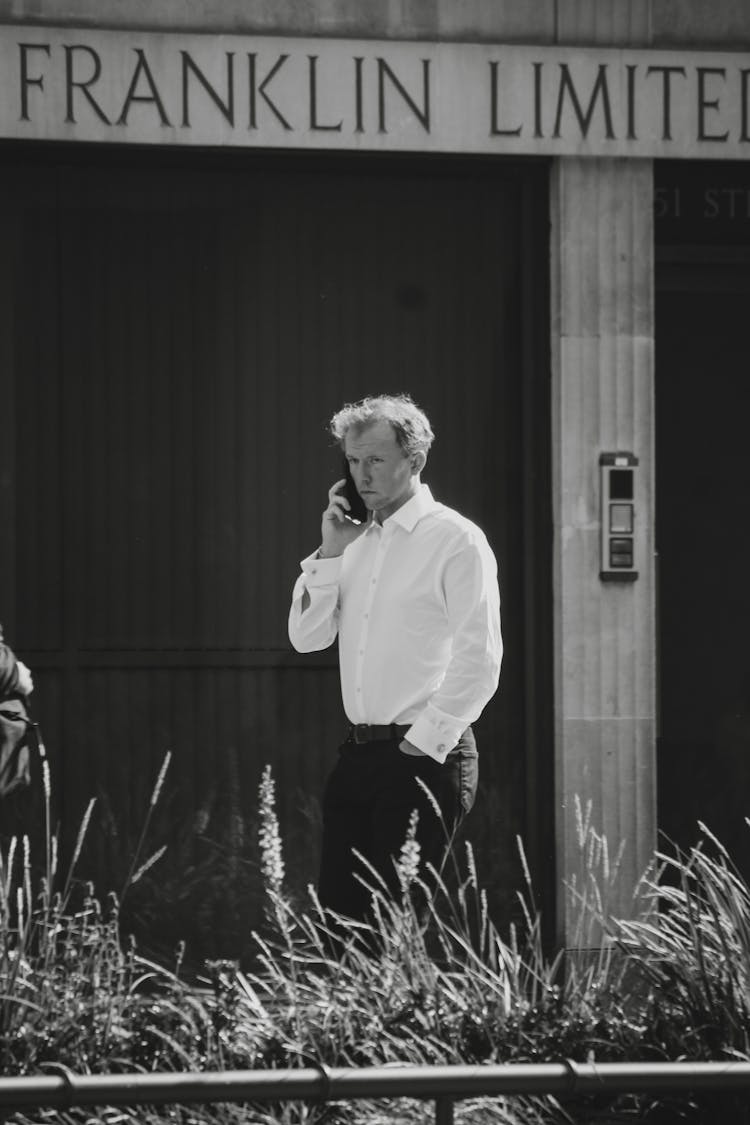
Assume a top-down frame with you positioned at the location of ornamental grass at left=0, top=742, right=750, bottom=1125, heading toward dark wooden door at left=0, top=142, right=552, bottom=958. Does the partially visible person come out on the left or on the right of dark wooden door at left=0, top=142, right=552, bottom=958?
left

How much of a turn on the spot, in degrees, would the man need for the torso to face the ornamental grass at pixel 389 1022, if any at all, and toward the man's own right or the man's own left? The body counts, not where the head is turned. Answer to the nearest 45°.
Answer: approximately 45° to the man's own left

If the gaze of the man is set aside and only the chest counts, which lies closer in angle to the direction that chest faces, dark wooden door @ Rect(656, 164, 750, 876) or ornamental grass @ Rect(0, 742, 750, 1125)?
the ornamental grass

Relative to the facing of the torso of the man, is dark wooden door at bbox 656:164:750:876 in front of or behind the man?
behind

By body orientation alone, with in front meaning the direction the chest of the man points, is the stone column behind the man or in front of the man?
behind

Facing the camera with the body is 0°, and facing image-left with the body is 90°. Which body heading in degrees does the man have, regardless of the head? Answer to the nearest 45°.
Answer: approximately 45°
